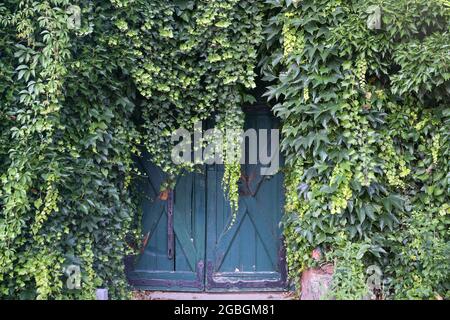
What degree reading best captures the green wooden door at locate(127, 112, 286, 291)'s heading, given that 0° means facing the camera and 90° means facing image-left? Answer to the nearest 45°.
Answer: approximately 0°
